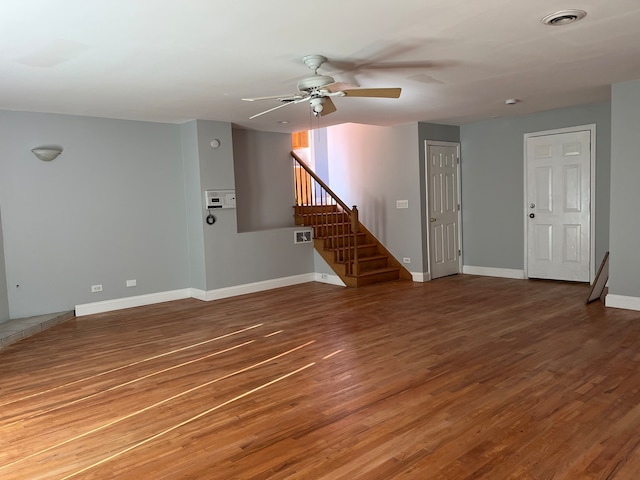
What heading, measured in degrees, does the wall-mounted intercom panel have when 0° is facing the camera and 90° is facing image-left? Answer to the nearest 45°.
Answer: approximately 0°

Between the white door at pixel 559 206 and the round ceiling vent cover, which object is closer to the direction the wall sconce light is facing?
the round ceiling vent cover

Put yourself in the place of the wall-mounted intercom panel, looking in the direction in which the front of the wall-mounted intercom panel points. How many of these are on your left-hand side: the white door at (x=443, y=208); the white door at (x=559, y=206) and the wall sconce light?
2

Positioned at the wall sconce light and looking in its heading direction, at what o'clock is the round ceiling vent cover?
The round ceiling vent cover is roughly at 11 o'clock from the wall sconce light.

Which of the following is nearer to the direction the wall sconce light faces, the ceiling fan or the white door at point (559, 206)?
the ceiling fan

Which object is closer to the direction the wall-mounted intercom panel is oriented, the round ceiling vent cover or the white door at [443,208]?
the round ceiling vent cover

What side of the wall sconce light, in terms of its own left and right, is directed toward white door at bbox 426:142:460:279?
left

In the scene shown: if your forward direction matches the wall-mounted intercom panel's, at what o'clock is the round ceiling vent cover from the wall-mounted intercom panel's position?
The round ceiling vent cover is roughly at 11 o'clock from the wall-mounted intercom panel.

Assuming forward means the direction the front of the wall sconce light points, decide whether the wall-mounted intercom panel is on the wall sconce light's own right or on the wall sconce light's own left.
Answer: on the wall sconce light's own left

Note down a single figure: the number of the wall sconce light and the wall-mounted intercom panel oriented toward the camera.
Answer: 2

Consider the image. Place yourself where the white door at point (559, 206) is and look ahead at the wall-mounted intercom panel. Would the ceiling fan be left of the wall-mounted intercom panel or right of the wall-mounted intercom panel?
left
